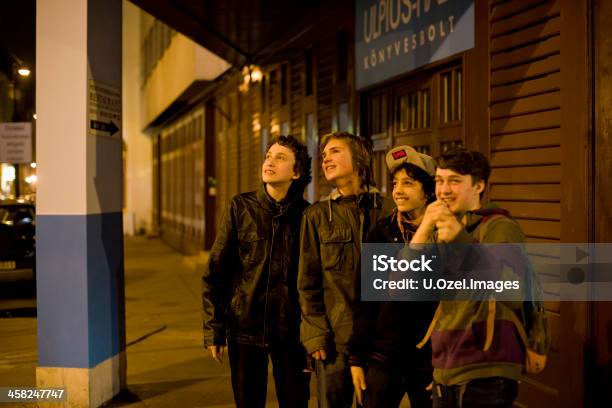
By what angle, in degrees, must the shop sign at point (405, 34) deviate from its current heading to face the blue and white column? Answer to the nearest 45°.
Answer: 0° — it already faces it

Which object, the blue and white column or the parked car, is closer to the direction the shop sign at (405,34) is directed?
the blue and white column

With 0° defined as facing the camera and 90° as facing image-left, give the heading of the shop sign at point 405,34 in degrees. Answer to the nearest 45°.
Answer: approximately 45°

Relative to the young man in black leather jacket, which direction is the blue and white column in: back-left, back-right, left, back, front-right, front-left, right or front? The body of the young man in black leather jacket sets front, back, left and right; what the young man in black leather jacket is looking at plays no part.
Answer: back-right

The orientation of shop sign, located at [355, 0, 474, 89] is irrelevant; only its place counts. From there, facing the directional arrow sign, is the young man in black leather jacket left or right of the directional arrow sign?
left

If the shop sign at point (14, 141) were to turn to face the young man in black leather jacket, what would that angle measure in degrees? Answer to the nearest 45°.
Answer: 0° — it already faces them

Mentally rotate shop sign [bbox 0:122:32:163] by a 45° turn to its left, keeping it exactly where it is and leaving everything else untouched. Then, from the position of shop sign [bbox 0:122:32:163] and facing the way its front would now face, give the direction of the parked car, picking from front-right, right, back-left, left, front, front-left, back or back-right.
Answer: back-left

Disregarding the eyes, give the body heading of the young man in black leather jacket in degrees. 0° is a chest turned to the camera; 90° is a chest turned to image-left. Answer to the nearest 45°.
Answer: approximately 0°

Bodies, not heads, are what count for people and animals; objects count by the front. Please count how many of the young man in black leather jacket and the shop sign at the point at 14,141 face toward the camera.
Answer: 2

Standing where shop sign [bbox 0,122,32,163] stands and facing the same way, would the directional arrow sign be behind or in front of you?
in front

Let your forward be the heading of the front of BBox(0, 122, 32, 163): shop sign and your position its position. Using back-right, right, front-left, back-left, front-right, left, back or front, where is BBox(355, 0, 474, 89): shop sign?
front-left
